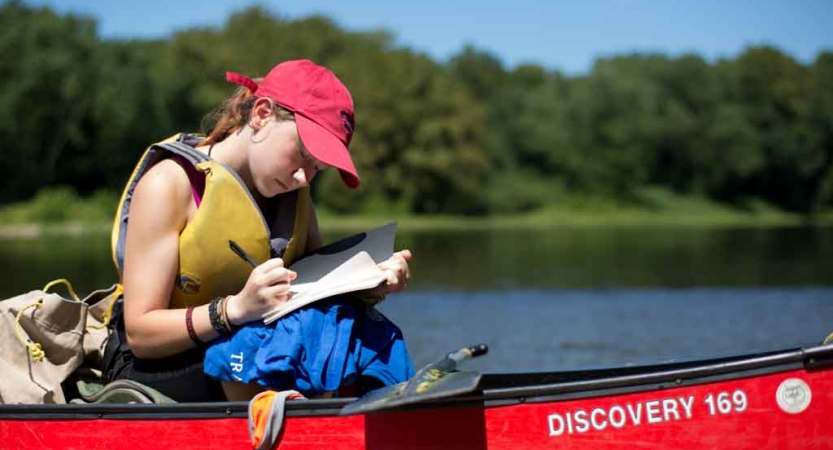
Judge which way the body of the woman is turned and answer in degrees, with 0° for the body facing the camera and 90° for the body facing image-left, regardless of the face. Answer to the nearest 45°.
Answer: approximately 315°

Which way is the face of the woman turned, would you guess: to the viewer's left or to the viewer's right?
to the viewer's right

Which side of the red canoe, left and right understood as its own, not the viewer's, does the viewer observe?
right
